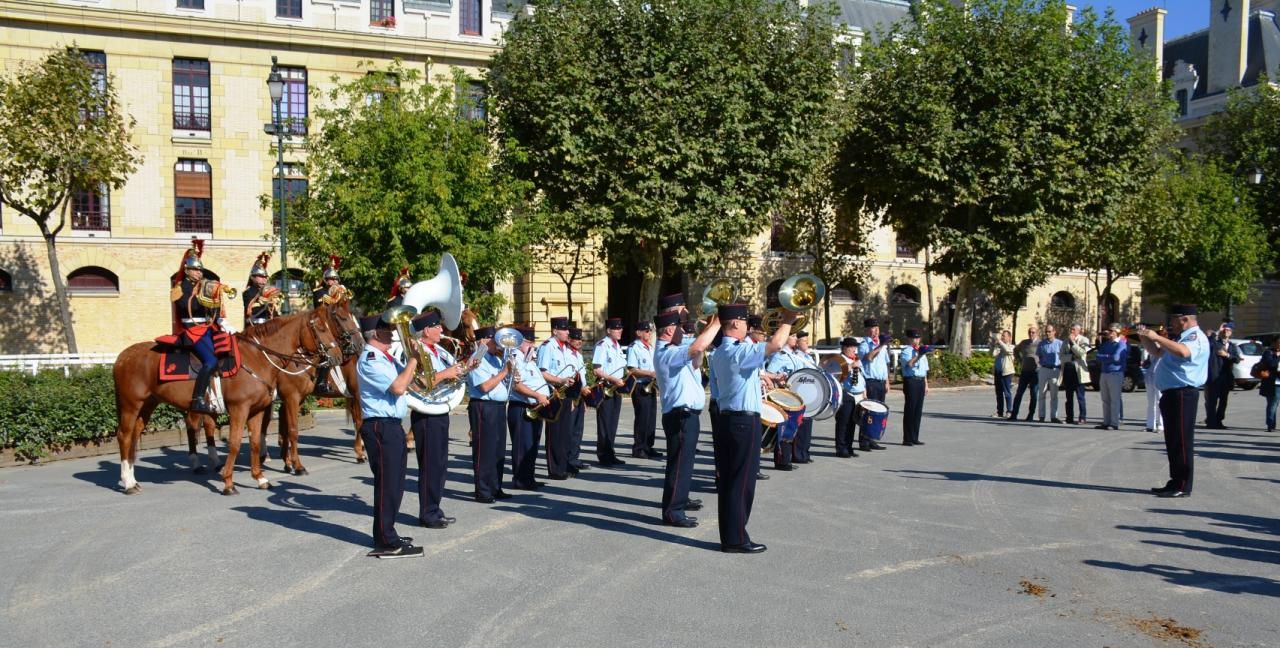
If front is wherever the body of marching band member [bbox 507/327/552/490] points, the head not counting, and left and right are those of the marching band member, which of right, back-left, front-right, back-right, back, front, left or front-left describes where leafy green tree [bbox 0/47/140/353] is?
back-left

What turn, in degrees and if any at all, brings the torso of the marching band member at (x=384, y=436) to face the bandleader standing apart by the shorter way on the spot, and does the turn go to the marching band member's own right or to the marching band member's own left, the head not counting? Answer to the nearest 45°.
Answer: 0° — they already face them

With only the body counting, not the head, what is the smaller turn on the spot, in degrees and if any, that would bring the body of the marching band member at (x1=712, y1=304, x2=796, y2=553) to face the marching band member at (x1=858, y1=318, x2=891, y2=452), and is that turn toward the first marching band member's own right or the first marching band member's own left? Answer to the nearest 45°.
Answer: approximately 90° to the first marching band member's own left

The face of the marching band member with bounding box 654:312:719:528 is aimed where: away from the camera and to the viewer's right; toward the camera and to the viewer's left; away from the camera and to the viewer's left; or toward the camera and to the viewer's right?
away from the camera and to the viewer's right

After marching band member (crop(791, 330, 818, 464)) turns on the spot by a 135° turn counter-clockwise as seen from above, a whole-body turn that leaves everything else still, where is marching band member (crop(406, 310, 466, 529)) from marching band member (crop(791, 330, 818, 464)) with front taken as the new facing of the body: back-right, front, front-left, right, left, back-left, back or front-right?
left

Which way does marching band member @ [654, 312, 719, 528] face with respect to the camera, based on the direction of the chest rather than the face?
to the viewer's right

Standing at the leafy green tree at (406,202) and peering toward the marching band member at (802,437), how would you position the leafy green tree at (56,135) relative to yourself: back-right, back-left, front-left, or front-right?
back-right

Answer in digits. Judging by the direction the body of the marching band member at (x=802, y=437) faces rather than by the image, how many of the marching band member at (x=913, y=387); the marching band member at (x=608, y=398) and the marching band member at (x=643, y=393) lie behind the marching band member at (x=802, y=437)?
2

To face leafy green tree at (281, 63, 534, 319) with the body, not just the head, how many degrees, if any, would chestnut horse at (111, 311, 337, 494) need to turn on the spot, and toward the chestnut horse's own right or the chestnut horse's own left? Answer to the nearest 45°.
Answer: approximately 90° to the chestnut horse's own left

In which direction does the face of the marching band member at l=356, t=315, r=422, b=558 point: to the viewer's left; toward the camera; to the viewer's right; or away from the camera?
to the viewer's right

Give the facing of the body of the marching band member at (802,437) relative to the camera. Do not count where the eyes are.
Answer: to the viewer's right

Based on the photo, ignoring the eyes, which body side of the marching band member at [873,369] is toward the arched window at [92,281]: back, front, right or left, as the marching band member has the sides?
back

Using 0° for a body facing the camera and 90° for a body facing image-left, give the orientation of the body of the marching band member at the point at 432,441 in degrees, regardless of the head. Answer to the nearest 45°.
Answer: approximately 270°

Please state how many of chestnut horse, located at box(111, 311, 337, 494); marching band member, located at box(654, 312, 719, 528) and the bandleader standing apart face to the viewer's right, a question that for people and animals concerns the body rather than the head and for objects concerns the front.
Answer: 2
